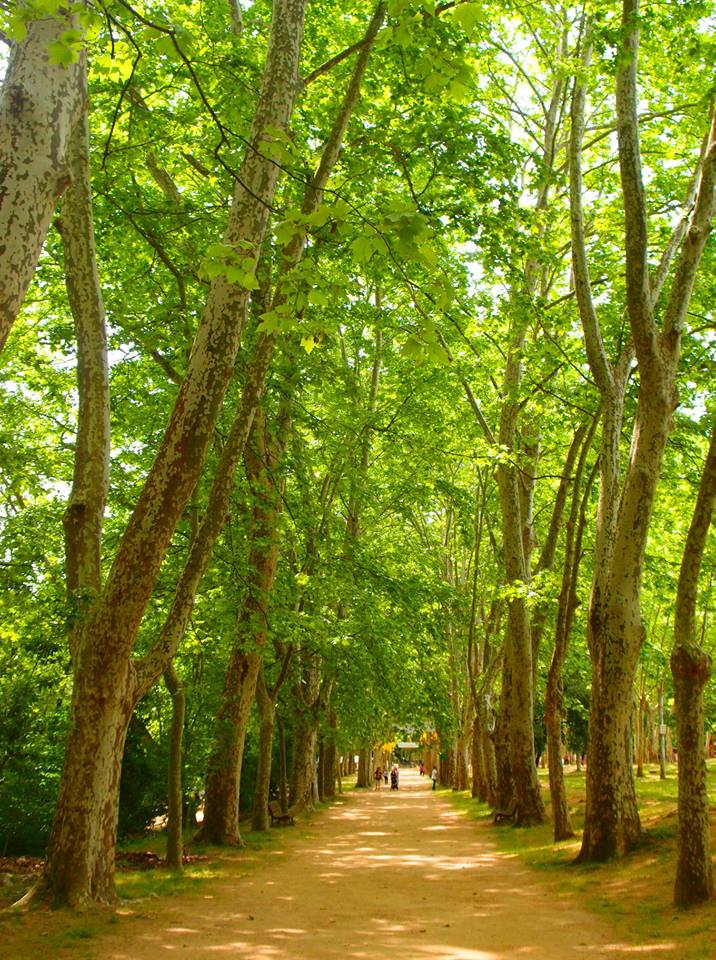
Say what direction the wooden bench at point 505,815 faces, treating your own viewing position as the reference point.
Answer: facing to the left of the viewer
